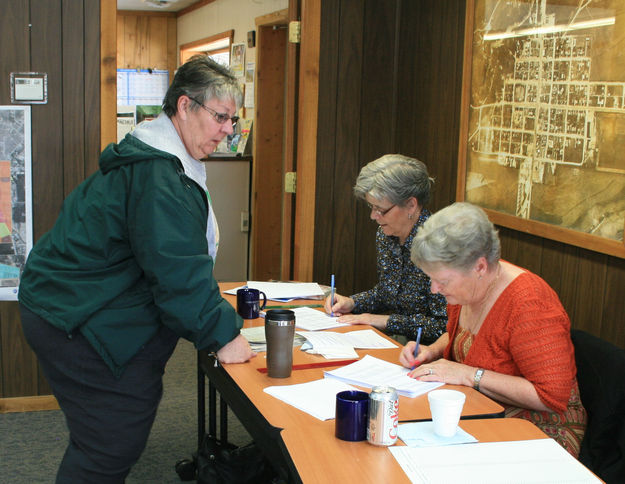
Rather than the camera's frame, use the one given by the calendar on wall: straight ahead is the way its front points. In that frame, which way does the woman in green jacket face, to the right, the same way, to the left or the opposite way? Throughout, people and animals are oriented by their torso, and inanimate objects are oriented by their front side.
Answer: to the left

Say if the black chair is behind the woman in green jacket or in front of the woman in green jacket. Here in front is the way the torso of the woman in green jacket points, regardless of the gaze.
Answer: in front

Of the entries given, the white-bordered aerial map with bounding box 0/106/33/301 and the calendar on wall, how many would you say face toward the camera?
2

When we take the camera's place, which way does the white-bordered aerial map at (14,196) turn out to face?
facing the viewer

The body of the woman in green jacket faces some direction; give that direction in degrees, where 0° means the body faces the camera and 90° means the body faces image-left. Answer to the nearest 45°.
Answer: approximately 270°

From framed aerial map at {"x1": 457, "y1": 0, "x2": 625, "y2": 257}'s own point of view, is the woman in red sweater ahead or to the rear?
ahead

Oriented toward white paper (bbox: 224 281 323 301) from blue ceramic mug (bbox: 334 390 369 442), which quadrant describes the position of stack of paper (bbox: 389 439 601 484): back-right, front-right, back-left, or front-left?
back-right

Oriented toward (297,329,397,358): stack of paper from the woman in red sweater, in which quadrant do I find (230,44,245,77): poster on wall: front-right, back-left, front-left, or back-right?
front-right

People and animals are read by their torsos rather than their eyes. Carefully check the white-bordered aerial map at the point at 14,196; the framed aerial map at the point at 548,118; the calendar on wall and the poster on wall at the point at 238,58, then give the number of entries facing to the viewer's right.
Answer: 0

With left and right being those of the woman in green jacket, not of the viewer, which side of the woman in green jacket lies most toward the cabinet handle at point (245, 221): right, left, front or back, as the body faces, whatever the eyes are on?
left

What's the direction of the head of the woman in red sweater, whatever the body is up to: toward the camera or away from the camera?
toward the camera

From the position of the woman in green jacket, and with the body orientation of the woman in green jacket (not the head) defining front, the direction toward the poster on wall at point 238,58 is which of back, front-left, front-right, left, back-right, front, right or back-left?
left

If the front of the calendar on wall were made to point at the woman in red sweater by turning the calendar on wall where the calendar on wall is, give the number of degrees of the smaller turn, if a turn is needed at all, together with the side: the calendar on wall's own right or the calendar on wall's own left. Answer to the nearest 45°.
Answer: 0° — it already faces them
